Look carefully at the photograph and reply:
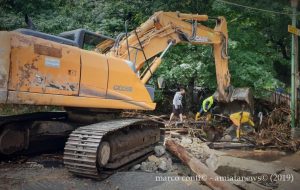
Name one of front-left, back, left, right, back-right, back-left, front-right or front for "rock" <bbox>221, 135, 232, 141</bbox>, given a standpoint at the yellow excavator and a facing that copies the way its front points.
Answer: front

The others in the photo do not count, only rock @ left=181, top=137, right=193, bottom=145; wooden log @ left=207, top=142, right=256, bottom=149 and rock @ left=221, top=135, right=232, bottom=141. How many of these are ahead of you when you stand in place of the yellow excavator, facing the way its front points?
3

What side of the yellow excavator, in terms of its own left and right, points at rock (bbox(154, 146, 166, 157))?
front

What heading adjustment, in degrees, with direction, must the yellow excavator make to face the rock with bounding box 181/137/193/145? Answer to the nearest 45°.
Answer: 0° — it already faces it

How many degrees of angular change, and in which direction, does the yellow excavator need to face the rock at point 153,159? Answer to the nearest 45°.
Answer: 0° — it already faces it

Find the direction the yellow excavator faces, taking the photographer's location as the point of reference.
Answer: facing away from the viewer and to the right of the viewer

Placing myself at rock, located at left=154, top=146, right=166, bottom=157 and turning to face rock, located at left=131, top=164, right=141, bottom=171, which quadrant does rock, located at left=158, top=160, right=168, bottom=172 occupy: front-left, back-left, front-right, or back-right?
front-left

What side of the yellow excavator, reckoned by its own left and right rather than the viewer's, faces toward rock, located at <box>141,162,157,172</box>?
front

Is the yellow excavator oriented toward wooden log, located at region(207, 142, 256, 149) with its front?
yes

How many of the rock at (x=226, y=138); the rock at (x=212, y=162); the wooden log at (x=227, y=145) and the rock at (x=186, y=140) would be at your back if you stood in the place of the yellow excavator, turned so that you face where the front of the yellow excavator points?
0
